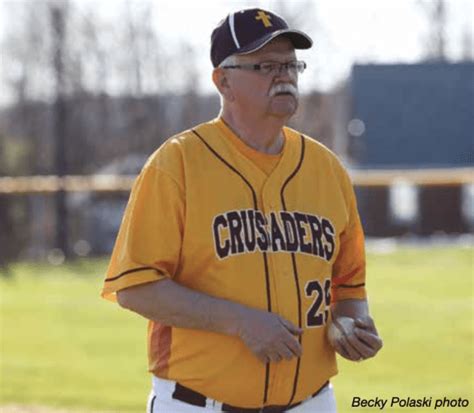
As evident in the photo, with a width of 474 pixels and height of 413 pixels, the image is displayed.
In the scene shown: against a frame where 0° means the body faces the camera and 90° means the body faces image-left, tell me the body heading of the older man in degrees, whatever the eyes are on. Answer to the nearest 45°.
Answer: approximately 315°

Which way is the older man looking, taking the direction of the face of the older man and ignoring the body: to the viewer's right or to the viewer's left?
to the viewer's right

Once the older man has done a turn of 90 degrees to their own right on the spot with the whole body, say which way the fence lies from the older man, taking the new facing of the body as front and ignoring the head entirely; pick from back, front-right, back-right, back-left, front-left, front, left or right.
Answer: back-right

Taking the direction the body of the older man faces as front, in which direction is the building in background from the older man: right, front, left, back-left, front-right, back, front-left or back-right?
back-left
